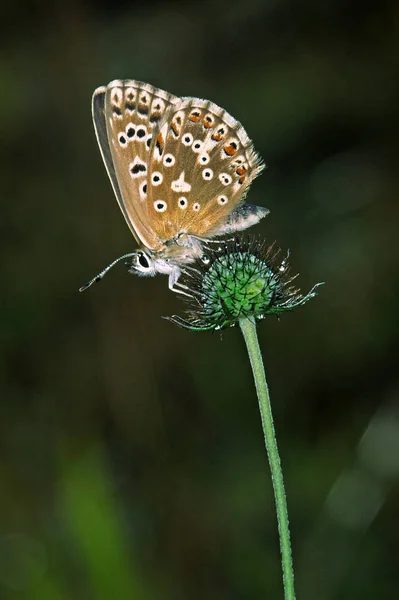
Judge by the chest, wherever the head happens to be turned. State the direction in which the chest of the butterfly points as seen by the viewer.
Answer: to the viewer's left
